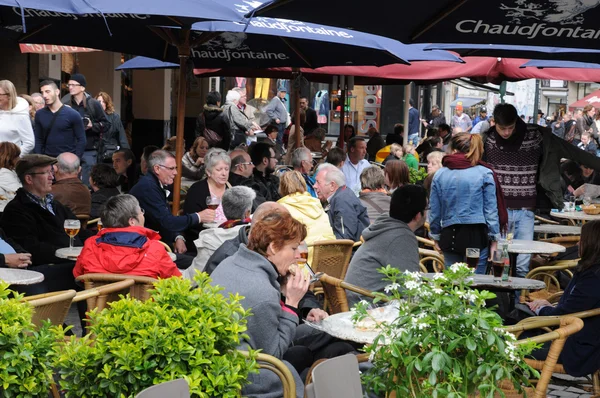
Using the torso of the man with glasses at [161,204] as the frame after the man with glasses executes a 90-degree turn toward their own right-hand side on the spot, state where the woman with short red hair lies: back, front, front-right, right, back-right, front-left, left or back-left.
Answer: front

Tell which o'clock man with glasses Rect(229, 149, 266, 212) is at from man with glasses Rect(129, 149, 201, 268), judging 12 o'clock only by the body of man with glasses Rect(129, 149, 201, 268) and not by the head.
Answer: man with glasses Rect(229, 149, 266, 212) is roughly at 10 o'clock from man with glasses Rect(129, 149, 201, 268).

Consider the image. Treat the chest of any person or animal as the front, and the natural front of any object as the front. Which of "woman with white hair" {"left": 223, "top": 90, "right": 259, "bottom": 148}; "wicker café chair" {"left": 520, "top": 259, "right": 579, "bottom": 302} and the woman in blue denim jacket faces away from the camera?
the woman in blue denim jacket

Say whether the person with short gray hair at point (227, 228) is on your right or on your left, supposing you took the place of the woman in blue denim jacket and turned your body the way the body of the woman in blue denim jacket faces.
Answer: on your left

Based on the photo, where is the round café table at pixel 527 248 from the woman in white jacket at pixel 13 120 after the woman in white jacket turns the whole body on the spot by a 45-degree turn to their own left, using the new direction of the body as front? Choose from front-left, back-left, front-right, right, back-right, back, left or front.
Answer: front-left

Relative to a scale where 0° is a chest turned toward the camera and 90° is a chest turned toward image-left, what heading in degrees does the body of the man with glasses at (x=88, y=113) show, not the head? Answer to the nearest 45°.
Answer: approximately 45°

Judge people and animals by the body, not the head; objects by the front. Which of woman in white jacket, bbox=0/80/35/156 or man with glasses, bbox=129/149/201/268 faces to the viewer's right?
the man with glasses

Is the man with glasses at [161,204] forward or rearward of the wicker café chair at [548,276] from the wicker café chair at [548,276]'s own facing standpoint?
forward

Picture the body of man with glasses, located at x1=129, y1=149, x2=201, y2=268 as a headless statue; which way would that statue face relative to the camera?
to the viewer's right

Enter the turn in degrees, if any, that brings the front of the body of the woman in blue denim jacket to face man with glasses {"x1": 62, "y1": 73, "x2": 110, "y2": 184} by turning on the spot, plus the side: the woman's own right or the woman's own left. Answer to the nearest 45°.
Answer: approximately 45° to the woman's own left

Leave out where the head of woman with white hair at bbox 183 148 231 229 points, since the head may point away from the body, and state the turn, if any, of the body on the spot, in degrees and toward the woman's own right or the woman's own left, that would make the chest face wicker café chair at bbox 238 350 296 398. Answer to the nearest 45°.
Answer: approximately 45° to the woman's own right

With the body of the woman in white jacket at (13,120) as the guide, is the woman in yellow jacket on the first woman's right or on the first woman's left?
on the first woman's left

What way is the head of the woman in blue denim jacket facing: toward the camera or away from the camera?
away from the camera
